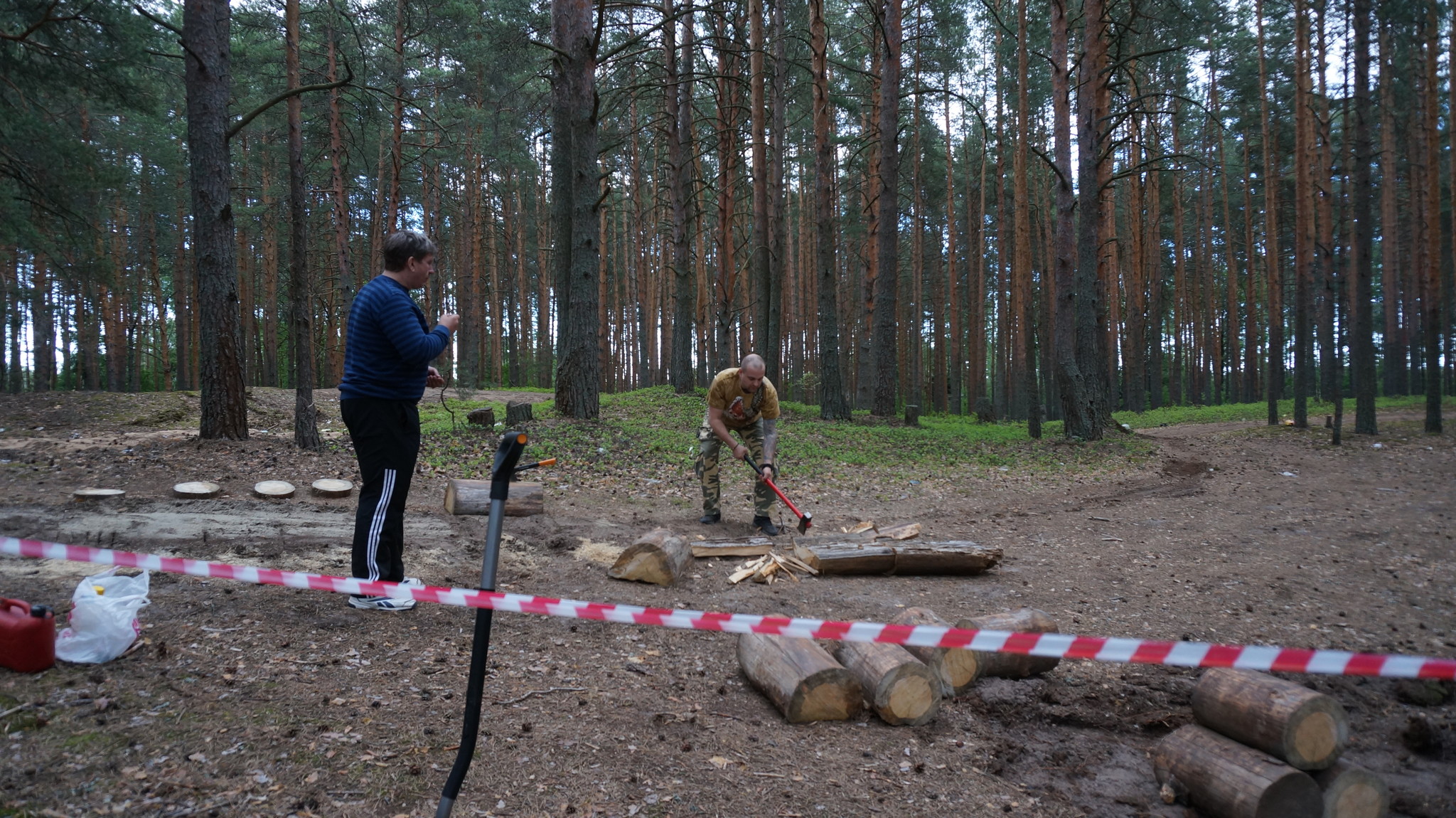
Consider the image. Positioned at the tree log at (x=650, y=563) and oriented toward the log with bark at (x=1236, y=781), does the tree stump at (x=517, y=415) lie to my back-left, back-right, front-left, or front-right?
back-left

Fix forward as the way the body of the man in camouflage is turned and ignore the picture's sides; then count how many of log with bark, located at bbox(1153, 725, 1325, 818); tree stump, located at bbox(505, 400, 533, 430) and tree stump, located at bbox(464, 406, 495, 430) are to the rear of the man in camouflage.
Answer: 2

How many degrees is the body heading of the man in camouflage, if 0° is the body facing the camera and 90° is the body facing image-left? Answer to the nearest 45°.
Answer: approximately 315°

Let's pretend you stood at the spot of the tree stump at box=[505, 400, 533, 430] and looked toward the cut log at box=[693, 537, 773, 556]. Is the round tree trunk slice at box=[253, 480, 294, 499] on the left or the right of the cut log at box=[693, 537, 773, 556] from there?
right

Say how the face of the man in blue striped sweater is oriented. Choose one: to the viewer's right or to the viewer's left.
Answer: to the viewer's right

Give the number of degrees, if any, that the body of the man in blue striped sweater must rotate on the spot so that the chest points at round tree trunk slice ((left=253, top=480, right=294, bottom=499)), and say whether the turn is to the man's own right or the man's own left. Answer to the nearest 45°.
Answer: approximately 90° to the man's own left

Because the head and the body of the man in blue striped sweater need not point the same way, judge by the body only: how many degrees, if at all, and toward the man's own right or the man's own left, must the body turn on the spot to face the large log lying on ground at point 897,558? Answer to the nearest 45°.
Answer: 0° — they already face it

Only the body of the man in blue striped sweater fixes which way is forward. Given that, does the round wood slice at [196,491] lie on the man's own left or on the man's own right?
on the man's own left

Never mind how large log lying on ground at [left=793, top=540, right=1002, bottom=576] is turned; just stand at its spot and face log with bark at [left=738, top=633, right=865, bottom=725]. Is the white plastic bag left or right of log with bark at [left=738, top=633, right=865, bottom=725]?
right

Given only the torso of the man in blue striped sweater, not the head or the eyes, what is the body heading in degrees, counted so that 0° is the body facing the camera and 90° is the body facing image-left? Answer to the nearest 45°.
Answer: approximately 270°

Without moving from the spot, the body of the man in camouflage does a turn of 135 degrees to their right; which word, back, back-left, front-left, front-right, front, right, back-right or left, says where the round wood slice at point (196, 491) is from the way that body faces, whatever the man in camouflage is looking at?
front

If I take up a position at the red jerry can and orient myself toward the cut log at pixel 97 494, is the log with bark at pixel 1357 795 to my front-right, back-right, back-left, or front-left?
back-right
